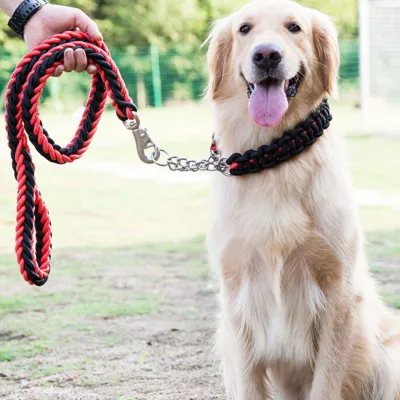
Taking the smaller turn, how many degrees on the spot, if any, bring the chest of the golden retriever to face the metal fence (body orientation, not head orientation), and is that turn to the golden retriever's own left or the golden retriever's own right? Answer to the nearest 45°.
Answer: approximately 180°

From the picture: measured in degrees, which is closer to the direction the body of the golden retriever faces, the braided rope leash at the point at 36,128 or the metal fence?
the braided rope leash

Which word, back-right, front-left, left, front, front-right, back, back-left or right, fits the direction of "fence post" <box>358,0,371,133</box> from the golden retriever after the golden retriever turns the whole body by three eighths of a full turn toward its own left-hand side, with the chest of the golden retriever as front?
front-left

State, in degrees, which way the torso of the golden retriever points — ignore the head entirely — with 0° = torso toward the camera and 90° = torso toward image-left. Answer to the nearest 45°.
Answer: approximately 0°

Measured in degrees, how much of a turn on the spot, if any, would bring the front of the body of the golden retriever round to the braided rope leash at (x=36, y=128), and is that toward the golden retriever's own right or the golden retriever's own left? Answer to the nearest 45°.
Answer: approximately 45° to the golden retriever's own right
